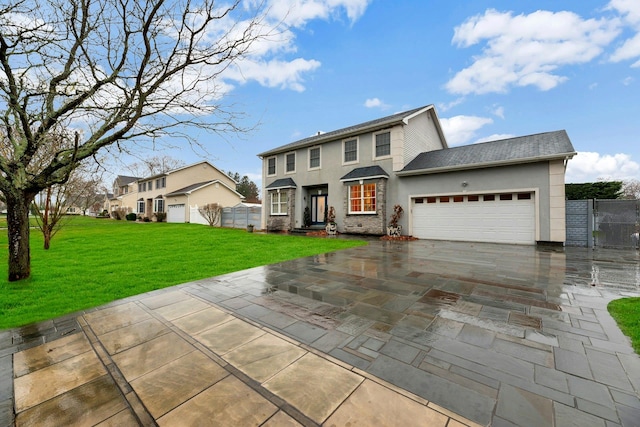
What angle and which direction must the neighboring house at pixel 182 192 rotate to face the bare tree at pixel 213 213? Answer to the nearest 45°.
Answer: approximately 45° to its left

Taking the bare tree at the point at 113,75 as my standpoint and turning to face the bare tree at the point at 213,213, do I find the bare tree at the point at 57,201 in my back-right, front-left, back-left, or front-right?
front-left

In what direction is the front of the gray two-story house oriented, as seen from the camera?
facing the viewer and to the left of the viewer

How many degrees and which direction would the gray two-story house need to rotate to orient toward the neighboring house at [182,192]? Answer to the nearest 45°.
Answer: approximately 45° to its right

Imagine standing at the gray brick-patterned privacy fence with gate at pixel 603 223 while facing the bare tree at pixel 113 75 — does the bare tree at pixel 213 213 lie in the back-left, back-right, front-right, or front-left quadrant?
front-right

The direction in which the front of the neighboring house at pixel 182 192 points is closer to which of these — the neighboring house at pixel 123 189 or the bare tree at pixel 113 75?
the bare tree

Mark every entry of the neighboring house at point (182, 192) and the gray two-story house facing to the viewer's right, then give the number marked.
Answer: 0

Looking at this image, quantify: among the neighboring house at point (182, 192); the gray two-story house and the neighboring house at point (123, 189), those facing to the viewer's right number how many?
0

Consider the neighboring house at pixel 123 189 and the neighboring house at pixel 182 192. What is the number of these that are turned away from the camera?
0

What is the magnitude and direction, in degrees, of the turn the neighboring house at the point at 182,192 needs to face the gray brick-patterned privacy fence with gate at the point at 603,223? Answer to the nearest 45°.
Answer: approximately 90° to its left

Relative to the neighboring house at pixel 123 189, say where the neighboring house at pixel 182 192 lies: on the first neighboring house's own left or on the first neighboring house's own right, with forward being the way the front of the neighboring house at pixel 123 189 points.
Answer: on the first neighboring house's own left
